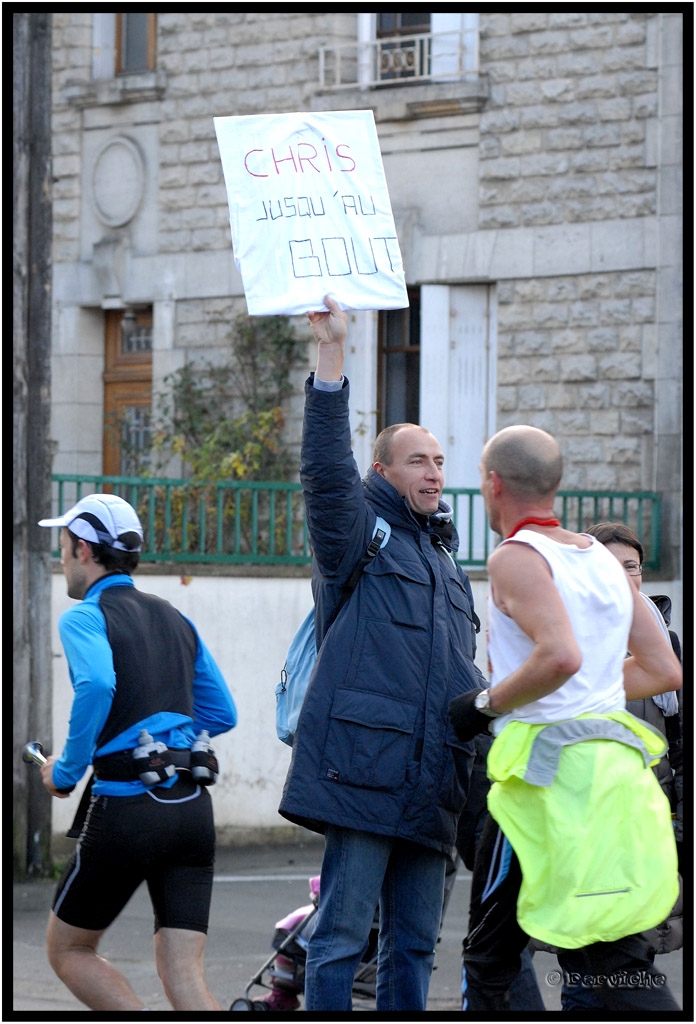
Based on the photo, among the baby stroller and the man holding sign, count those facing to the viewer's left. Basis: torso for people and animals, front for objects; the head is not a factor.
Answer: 1

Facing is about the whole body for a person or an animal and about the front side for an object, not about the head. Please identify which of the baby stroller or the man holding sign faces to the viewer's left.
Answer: the baby stroller

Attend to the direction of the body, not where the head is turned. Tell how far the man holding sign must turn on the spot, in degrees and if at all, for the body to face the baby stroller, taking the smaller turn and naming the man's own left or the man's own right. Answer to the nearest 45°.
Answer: approximately 135° to the man's own left

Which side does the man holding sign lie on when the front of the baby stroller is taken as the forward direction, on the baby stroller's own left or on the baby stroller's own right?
on the baby stroller's own left

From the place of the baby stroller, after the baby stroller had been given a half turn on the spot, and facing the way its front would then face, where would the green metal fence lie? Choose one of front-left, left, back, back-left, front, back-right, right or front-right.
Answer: left

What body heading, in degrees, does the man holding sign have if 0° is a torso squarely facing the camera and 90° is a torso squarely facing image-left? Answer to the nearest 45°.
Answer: approximately 315°

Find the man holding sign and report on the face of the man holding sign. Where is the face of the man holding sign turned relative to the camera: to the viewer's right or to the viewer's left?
to the viewer's right

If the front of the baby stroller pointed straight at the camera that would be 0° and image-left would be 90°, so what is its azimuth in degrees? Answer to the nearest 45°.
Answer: approximately 90°

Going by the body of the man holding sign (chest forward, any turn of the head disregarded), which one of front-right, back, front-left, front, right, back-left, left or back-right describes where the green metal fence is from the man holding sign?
back-left
